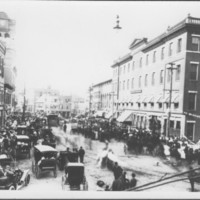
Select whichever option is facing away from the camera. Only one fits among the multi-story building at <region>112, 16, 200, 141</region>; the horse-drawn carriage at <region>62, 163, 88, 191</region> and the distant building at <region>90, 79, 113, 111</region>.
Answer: the horse-drawn carriage

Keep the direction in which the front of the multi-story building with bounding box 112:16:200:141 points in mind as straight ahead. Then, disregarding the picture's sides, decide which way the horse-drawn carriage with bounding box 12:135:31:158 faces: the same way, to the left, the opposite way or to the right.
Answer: to the right

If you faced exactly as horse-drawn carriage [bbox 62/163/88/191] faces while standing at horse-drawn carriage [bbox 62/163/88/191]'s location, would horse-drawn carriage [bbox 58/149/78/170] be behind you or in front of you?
in front

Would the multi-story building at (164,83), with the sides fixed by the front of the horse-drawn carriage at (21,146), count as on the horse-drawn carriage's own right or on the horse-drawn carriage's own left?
on the horse-drawn carriage's own right

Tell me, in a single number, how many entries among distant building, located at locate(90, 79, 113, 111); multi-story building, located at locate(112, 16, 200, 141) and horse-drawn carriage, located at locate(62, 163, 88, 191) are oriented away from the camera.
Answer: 1

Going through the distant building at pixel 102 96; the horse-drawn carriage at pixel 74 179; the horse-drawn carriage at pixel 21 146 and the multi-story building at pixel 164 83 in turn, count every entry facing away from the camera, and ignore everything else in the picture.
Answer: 2

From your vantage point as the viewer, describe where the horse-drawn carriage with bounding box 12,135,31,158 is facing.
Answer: facing away from the viewer

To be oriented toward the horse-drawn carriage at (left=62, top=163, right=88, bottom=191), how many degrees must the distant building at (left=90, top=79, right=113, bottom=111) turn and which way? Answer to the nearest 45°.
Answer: approximately 45° to its left

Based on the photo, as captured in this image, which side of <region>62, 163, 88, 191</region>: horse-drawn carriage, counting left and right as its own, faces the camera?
back

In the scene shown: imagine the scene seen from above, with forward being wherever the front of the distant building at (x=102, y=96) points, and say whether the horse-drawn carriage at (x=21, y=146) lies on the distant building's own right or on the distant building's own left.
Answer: on the distant building's own left

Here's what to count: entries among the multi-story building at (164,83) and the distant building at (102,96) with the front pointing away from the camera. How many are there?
0

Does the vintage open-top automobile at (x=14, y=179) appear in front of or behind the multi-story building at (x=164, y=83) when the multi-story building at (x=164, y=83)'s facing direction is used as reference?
in front
